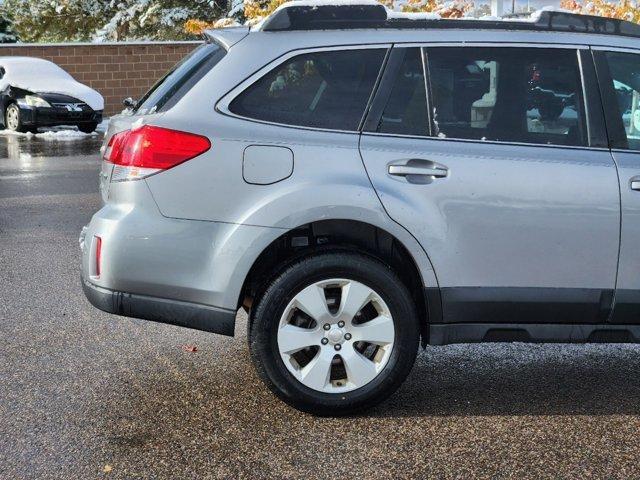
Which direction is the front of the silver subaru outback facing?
to the viewer's right
